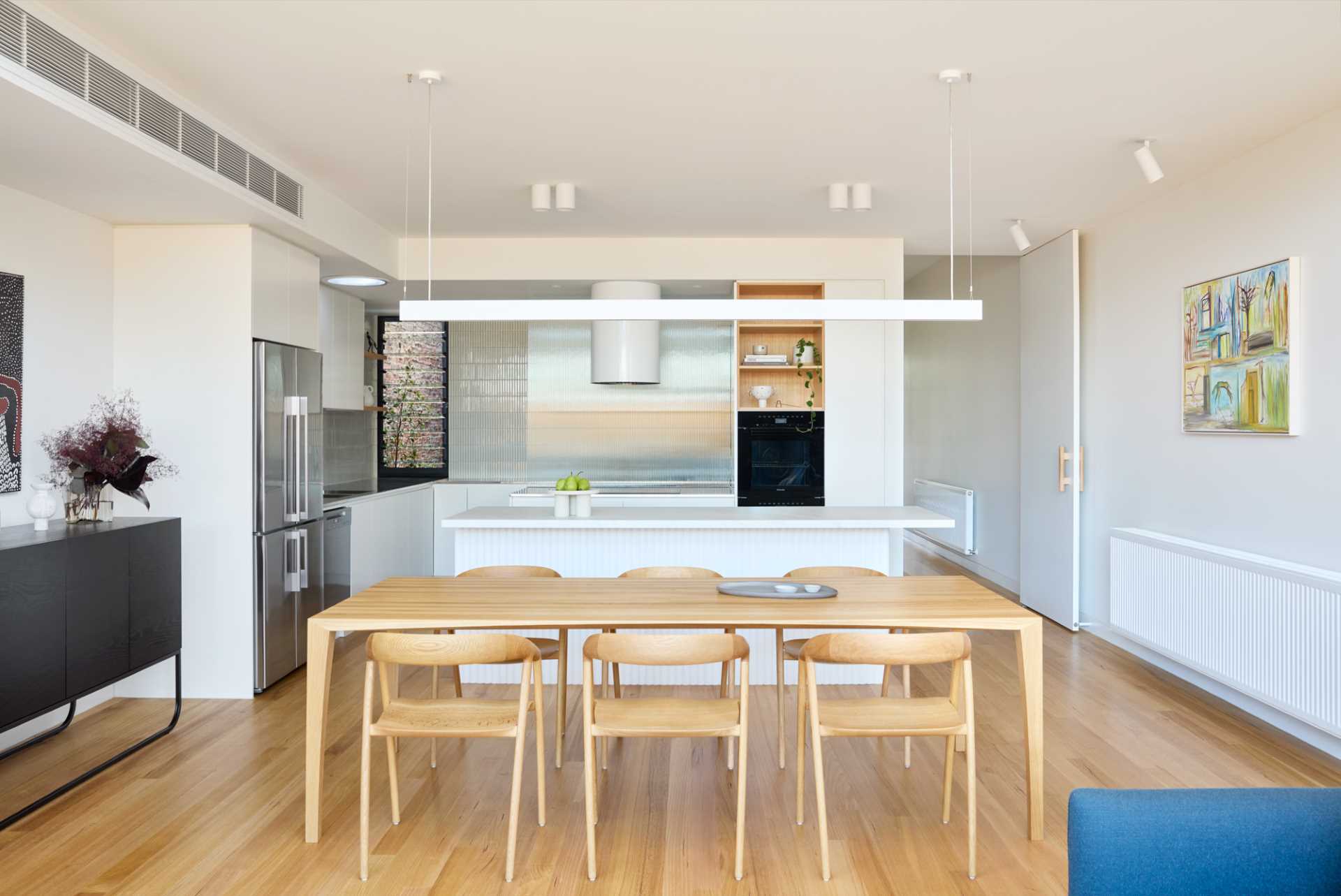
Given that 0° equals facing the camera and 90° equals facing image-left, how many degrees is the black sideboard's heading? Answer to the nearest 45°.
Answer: approximately 315°

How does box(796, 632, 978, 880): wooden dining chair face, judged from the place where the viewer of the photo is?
facing away from the viewer

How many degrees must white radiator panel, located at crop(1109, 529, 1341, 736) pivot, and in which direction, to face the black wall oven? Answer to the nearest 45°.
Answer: approximately 45° to its right

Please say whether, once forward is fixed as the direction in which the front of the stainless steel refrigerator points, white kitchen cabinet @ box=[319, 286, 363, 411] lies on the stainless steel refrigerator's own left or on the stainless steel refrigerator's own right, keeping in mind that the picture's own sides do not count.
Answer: on the stainless steel refrigerator's own left

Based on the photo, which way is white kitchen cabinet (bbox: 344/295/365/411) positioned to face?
to the viewer's right

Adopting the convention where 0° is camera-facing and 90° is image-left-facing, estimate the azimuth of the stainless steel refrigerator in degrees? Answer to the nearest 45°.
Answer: approximately 315°

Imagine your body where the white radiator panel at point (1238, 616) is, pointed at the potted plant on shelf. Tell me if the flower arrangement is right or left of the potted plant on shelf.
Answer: left

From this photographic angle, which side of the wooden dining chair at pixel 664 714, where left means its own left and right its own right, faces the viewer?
back

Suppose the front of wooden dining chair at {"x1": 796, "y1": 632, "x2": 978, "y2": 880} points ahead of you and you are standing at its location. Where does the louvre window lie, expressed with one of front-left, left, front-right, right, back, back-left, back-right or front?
front-left

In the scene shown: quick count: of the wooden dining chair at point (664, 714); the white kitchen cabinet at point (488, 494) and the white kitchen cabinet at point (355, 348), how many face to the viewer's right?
1

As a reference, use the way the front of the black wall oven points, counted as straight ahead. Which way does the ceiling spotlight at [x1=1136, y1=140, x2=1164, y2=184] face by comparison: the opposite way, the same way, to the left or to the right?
to the left

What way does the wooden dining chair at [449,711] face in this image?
away from the camera
